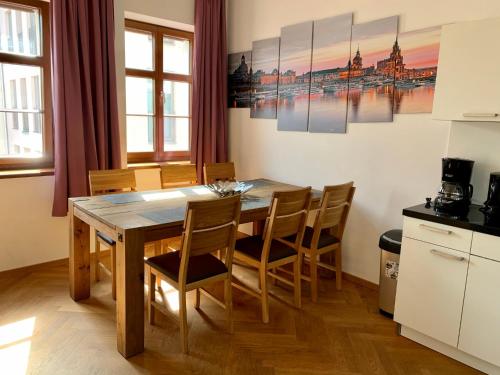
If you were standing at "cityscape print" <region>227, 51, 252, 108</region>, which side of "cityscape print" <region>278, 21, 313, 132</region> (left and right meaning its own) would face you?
right

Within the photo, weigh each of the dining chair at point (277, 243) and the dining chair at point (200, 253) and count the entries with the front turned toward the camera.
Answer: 0

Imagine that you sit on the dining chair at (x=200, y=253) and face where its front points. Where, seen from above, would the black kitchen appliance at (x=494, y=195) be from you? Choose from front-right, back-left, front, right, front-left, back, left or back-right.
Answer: back-right

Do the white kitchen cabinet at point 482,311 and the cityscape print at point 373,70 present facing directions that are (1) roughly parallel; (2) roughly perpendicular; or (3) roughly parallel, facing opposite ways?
roughly parallel

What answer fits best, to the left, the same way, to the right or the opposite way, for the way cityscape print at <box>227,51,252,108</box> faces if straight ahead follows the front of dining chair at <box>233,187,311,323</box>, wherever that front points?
to the left

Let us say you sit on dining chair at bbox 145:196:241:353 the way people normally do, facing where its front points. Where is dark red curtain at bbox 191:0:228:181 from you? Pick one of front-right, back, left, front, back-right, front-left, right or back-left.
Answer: front-right

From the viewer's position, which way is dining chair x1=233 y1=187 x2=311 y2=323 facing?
facing away from the viewer and to the left of the viewer

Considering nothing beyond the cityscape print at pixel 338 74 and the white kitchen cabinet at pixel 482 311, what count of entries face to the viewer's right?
0

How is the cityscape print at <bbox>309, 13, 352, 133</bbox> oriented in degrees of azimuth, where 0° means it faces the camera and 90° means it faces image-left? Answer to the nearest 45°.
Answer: approximately 45°

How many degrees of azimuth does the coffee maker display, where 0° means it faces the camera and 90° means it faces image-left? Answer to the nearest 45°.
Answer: approximately 45°

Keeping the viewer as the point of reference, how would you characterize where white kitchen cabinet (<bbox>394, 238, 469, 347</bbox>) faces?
facing the viewer and to the left of the viewer

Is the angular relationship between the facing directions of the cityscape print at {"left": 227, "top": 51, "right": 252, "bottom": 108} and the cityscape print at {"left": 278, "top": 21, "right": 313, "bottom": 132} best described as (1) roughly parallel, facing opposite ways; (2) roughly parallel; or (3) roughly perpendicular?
roughly parallel

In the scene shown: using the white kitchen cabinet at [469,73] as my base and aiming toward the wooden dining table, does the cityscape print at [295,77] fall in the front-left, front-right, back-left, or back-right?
front-right

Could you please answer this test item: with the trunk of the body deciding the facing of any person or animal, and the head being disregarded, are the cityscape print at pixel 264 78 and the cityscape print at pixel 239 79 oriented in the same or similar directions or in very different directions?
same or similar directions

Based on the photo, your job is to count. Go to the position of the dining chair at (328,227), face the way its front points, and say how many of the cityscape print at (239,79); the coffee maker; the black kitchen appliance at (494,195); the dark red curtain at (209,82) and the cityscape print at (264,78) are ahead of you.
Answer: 3
